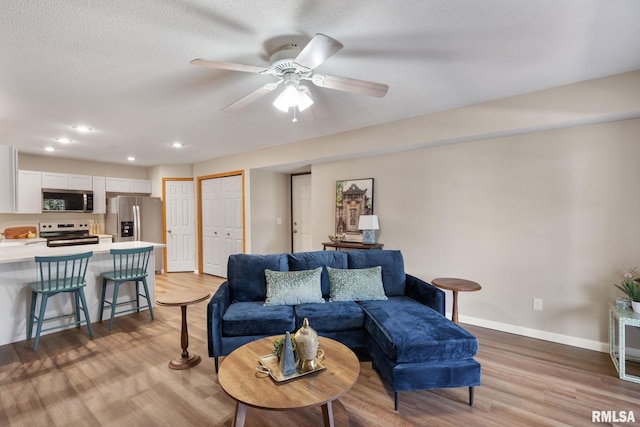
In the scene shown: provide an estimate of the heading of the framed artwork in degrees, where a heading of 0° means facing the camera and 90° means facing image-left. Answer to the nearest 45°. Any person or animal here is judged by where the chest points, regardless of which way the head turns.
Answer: approximately 45°

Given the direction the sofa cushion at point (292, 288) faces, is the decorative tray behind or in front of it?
in front

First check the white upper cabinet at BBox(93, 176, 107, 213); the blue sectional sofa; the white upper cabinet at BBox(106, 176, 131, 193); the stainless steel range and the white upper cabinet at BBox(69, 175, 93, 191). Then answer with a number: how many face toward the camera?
5

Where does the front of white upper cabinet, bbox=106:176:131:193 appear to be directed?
toward the camera

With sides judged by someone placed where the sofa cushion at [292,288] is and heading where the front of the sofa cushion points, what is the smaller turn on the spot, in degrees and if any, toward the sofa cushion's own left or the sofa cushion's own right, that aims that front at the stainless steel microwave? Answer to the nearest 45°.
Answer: approximately 135° to the sofa cushion's own right

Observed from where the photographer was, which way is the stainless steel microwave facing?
facing the viewer

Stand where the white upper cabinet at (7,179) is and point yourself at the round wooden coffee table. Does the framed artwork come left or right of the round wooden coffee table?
left

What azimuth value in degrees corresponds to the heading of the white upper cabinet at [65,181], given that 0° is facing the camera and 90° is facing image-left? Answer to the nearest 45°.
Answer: approximately 0°

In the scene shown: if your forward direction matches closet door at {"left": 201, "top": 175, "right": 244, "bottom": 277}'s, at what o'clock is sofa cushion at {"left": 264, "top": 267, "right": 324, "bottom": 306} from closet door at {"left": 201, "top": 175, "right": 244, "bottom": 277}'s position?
The sofa cushion is roughly at 10 o'clock from the closet door.

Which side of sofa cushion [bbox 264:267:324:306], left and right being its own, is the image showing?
front

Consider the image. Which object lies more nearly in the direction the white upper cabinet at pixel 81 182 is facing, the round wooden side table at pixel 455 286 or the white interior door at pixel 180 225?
the round wooden side table

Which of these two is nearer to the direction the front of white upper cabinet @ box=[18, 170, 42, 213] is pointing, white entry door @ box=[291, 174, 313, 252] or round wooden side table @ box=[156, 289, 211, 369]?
the round wooden side table

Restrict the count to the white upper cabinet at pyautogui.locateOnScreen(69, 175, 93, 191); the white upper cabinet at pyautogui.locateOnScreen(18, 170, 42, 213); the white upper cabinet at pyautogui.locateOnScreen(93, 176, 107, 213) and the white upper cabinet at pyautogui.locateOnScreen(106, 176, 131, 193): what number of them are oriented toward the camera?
4

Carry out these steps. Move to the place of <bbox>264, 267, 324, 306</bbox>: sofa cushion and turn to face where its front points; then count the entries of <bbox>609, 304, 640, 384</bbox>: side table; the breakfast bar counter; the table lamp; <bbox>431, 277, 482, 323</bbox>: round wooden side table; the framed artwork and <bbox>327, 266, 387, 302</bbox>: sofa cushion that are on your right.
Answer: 1

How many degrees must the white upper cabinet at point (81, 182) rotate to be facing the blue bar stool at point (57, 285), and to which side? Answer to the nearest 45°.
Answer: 0° — it already faces it

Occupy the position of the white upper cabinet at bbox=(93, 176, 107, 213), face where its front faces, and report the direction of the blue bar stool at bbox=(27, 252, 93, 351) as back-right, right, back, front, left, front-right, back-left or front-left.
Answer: front

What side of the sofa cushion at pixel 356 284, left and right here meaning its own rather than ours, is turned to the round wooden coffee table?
front

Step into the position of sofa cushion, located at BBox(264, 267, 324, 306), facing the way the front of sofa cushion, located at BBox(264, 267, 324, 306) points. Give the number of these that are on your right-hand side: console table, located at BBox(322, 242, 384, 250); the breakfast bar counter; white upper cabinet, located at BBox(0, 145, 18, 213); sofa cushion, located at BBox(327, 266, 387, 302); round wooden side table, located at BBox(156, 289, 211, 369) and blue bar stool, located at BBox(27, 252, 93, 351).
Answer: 4

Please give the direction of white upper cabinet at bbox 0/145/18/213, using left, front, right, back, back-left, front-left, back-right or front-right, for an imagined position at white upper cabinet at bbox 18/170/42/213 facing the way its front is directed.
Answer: front

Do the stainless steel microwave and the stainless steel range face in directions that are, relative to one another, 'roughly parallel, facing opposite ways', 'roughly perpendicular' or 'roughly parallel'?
roughly parallel

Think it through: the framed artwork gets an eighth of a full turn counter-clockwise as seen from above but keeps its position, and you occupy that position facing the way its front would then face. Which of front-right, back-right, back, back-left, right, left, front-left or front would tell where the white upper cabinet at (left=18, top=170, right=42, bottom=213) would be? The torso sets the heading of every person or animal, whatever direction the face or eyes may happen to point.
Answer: right
